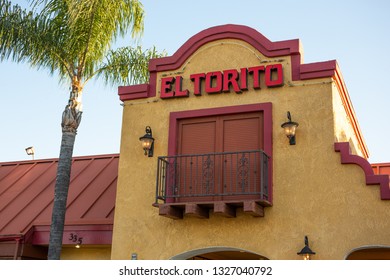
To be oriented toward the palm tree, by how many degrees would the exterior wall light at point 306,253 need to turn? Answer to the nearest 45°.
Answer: approximately 90° to its right

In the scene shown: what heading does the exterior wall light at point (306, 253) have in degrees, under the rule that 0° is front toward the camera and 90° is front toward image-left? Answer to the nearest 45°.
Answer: approximately 0°
